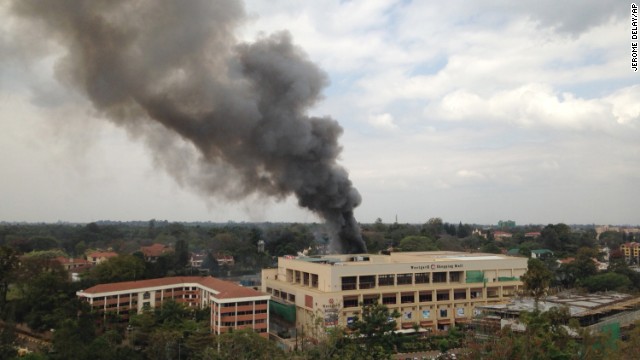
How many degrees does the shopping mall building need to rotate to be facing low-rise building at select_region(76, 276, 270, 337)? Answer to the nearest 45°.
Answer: approximately 90° to its right

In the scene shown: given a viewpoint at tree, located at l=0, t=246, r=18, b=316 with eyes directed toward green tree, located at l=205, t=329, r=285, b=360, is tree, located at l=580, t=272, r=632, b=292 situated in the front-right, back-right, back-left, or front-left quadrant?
front-left

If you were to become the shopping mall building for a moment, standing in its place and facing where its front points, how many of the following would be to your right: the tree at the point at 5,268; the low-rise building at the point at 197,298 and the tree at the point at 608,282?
2

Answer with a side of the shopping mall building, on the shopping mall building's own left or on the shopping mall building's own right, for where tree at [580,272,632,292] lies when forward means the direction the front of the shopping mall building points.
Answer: on the shopping mall building's own left

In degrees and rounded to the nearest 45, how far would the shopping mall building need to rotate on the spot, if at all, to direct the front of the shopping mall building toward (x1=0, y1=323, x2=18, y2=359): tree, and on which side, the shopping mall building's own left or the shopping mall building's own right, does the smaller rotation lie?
approximately 45° to the shopping mall building's own right

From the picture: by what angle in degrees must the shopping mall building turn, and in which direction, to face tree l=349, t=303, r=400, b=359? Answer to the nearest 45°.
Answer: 0° — it already faces it

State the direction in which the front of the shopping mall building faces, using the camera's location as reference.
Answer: facing the viewer

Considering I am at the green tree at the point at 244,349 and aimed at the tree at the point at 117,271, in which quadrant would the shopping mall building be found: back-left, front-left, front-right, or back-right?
front-right

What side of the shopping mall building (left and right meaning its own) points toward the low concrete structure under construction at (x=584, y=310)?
left

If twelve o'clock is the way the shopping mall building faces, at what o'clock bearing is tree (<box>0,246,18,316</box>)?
The tree is roughly at 3 o'clock from the shopping mall building.

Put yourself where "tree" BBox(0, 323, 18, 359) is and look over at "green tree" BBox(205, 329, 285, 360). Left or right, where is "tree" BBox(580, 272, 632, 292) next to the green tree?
left

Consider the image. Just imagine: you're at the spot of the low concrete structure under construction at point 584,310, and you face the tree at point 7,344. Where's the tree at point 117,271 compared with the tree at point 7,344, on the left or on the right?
right
